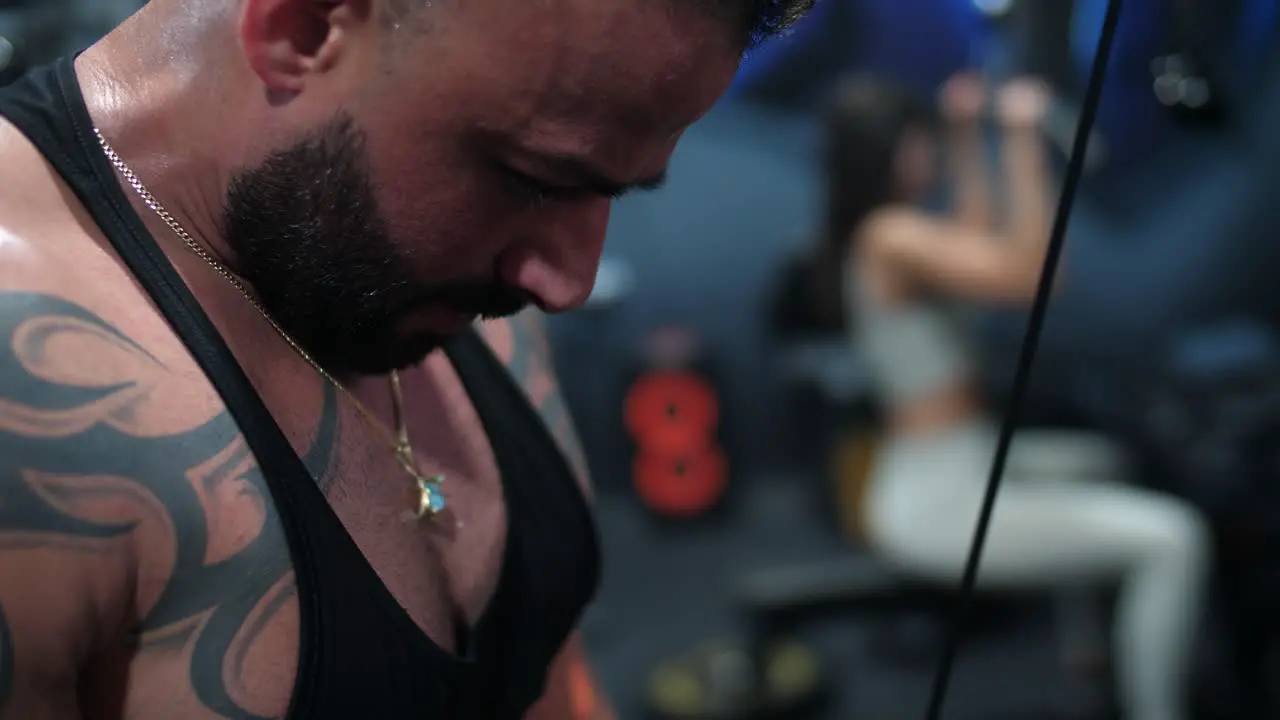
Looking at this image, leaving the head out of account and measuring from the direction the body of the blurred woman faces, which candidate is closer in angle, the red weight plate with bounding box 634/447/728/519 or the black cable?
the black cable

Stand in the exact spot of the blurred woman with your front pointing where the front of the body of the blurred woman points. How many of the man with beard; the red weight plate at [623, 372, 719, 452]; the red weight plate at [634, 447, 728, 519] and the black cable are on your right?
2

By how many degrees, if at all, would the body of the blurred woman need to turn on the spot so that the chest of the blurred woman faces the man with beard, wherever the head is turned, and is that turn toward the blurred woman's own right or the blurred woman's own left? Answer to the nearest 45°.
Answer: approximately 90° to the blurred woman's own right

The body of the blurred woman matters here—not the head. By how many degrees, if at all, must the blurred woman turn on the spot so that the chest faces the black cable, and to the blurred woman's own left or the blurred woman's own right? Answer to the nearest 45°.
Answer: approximately 90° to the blurred woman's own right

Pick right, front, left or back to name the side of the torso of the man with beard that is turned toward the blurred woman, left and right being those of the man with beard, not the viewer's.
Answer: left

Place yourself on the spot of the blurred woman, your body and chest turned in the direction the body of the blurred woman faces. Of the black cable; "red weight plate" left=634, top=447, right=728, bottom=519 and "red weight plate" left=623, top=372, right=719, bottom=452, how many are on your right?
1

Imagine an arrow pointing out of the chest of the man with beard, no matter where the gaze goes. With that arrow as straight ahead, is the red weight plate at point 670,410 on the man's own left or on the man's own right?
on the man's own left

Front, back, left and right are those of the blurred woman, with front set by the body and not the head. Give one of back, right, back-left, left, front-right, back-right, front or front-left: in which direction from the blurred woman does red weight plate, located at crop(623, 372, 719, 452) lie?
back-left

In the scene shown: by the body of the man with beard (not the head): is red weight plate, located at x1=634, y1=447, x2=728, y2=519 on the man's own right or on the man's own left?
on the man's own left

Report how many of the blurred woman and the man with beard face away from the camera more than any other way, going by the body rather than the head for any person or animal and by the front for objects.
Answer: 0

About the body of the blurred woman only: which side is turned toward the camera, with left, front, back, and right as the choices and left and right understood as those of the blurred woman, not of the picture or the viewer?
right

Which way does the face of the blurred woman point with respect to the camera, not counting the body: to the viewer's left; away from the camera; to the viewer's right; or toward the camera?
to the viewer's right

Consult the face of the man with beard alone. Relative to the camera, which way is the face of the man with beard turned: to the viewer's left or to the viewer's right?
to the viewer's right
